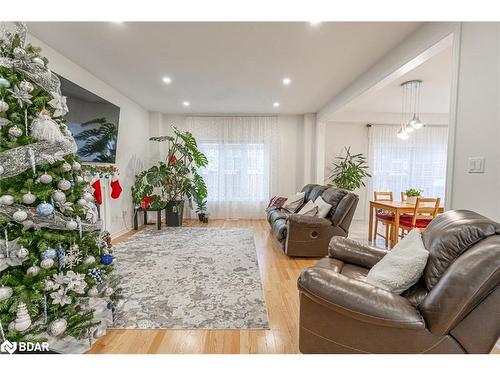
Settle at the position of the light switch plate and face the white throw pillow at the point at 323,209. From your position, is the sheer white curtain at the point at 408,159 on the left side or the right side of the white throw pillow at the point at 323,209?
right

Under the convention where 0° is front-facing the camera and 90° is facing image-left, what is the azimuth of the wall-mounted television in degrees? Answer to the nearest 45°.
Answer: approximately 315°

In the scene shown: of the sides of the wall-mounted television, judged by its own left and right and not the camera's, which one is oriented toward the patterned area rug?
front

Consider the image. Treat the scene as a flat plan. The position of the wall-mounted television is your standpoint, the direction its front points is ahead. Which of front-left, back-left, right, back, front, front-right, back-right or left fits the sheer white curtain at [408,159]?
front-left

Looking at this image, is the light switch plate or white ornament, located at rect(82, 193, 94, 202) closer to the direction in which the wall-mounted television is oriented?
the light switch plate

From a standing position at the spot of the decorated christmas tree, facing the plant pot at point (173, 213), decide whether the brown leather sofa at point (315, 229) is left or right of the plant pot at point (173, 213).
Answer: right

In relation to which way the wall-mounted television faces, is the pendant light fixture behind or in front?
in front

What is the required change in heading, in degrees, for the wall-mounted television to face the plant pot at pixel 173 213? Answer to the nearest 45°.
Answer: approximately 90° to its left

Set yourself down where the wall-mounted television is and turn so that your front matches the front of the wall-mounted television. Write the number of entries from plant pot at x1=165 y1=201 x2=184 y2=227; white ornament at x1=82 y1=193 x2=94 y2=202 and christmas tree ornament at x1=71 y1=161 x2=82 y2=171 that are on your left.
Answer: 1

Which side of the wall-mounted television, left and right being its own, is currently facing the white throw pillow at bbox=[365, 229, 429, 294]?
front

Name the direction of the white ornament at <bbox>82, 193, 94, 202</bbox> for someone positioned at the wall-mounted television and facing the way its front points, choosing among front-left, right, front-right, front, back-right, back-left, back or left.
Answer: front-right

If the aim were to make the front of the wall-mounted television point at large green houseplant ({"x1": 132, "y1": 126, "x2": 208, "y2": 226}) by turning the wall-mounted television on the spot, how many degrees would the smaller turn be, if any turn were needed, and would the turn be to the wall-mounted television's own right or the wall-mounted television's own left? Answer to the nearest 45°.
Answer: approximately 90° to the wall-mounted television's own left

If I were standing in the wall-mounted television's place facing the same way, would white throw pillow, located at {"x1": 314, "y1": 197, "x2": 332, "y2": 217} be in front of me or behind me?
in front
